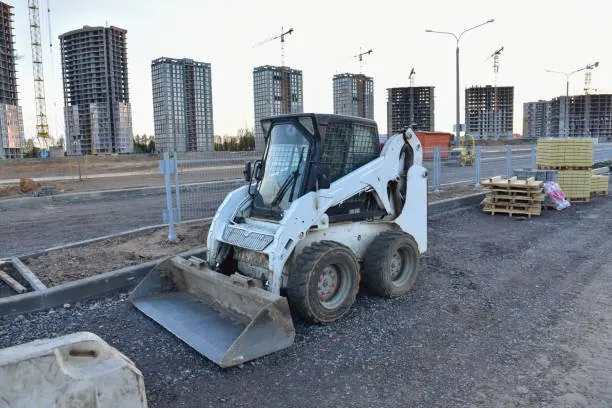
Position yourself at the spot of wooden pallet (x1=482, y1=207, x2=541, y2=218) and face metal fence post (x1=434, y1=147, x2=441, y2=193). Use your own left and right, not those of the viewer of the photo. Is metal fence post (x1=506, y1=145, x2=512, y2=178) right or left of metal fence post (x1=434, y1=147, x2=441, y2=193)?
right

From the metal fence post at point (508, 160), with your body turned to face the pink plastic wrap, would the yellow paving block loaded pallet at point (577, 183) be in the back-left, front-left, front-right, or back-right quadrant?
front-left

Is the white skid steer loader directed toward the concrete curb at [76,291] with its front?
no

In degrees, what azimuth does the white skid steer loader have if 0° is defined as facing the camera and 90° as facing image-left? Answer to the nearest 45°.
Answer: approximately 45°

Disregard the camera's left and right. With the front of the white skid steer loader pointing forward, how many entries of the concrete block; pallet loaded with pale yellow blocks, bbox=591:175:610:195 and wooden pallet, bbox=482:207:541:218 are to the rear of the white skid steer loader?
2

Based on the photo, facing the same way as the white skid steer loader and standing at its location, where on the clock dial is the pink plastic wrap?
The pink plastic wrap is roughly at 6 o'clock from the white skid steer loader.

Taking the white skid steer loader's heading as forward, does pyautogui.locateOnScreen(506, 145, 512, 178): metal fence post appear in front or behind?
behind

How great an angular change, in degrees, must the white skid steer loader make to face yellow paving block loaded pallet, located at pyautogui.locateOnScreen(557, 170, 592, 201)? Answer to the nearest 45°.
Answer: approximately 180°

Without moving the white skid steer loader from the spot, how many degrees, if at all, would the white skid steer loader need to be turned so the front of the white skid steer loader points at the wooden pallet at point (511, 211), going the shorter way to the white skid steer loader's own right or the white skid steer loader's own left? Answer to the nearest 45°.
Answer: approximately 180°

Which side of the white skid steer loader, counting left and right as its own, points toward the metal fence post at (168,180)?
right

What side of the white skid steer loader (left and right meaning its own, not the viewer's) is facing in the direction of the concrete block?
front

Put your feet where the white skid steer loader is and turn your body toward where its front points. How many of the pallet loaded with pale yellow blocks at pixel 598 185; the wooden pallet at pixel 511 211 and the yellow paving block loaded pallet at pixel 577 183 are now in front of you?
0

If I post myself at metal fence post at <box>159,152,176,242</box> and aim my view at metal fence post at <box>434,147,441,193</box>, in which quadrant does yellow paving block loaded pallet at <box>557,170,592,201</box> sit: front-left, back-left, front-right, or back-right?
front-right

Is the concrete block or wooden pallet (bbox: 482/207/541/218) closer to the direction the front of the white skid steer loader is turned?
the concrete block

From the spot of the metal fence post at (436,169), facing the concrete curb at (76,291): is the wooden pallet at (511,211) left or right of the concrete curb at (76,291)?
left

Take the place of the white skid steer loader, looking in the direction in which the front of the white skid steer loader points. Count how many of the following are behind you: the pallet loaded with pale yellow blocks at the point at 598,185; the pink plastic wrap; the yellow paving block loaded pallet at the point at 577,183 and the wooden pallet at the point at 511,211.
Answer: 4

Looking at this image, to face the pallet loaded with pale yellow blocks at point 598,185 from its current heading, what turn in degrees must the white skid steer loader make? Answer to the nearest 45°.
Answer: approximately 180°
